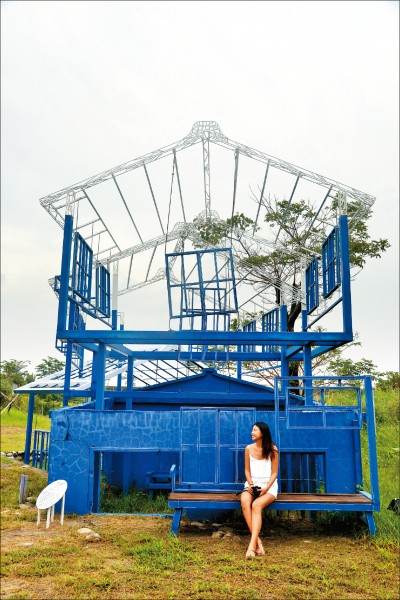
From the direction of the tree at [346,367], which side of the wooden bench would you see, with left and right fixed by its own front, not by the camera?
back

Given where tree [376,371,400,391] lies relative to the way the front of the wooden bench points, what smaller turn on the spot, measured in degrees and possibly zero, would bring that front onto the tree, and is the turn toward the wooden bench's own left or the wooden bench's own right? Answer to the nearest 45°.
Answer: approximately 180°

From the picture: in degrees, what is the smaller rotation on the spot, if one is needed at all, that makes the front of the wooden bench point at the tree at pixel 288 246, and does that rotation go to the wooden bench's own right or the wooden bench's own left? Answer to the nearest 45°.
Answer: approximately 180°

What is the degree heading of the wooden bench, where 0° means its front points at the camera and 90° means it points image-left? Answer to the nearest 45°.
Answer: approximately 0°

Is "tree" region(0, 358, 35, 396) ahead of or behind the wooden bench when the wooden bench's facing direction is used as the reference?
behind
